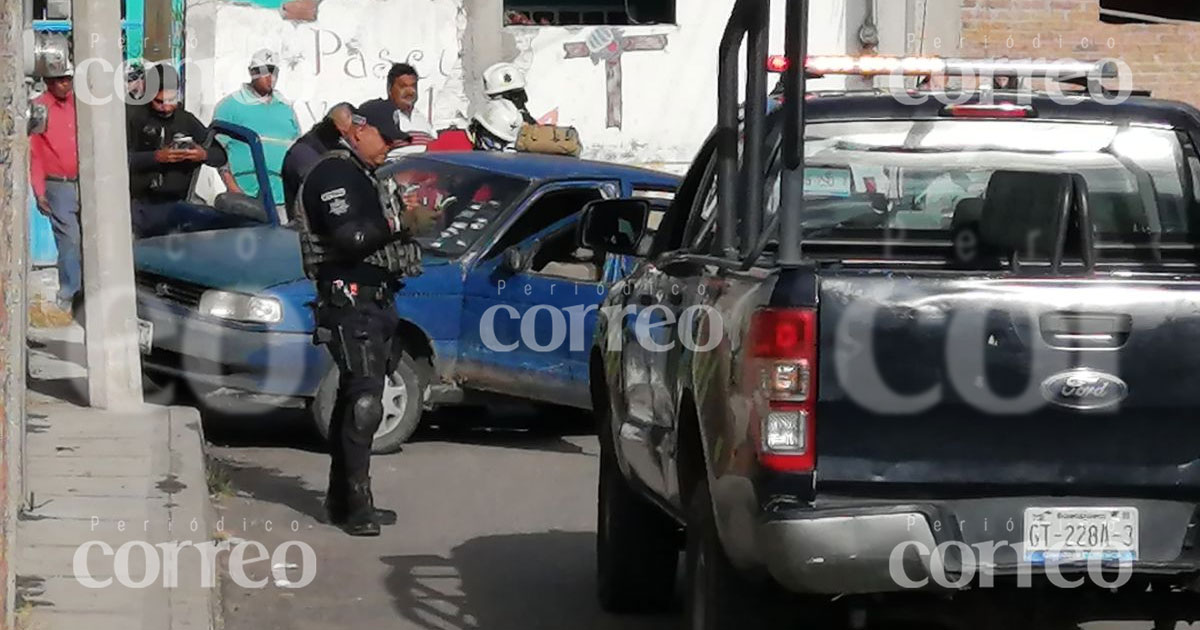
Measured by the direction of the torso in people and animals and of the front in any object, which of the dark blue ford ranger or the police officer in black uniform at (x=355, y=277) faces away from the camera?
the dark blue ford ranger

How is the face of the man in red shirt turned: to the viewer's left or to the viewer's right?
to the viewer's right

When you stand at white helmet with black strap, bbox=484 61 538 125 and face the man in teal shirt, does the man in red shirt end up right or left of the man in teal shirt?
left

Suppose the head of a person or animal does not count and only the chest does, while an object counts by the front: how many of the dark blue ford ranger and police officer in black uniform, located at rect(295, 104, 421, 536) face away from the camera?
1

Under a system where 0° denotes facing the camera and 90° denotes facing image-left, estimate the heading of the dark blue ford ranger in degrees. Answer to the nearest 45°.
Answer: approximately 180°

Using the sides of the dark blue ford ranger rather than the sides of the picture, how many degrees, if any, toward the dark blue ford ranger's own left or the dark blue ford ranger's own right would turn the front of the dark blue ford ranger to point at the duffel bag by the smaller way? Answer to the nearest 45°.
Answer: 0° — it already faces it

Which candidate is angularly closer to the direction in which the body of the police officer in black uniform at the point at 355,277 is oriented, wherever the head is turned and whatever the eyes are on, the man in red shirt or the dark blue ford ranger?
the dark blue ford ranger

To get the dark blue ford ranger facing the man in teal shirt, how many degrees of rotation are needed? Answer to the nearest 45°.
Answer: approximately 45° to its left

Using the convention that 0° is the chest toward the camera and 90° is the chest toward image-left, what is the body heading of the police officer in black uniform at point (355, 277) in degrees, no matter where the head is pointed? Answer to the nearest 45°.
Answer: approximately 270°

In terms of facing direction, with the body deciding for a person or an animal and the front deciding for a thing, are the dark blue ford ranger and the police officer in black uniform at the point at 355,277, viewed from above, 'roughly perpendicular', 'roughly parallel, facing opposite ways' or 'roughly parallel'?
roughly perpendicular

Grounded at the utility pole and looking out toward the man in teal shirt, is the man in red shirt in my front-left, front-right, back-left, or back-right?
front-left
